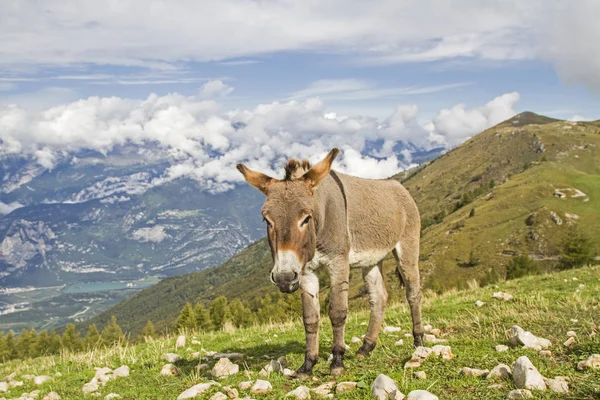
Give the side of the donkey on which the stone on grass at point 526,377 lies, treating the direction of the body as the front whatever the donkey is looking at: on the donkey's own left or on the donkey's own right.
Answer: on the donkey's own left

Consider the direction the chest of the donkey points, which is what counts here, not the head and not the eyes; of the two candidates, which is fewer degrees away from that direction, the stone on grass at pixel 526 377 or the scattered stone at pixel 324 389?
the scattered stone

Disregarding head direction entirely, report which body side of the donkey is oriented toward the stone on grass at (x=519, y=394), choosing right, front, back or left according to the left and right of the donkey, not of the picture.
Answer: left

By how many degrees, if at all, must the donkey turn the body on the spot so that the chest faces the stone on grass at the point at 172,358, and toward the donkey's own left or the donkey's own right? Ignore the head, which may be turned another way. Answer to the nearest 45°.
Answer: approximately 90° to the donkey's own right

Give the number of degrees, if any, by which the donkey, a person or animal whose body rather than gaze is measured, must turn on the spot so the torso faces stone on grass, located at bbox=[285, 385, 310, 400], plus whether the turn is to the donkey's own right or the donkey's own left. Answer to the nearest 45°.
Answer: approximately 45° to the donkey's own left

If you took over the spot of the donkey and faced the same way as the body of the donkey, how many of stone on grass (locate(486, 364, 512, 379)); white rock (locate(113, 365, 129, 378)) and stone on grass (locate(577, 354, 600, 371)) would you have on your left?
2

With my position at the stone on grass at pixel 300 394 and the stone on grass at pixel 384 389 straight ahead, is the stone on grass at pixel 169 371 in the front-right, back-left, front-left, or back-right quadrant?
back-left

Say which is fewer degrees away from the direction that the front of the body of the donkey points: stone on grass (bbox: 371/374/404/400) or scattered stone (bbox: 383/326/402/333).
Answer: the stone on grass

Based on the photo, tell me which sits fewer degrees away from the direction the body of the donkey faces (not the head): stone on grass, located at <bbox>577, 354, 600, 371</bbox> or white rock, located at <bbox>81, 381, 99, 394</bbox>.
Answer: the white rock

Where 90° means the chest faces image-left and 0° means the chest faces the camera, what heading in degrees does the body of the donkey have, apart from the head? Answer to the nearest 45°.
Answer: approximately 45°

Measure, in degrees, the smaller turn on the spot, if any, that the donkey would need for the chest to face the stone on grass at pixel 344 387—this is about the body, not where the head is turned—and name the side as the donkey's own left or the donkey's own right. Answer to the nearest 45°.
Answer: approximately 45° to the donkey's own left

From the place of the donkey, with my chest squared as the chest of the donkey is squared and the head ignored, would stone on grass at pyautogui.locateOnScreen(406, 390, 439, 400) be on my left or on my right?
on my left
